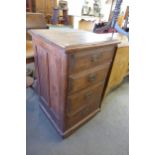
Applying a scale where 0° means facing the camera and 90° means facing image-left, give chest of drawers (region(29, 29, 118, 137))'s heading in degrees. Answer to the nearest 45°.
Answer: approximately 315°
